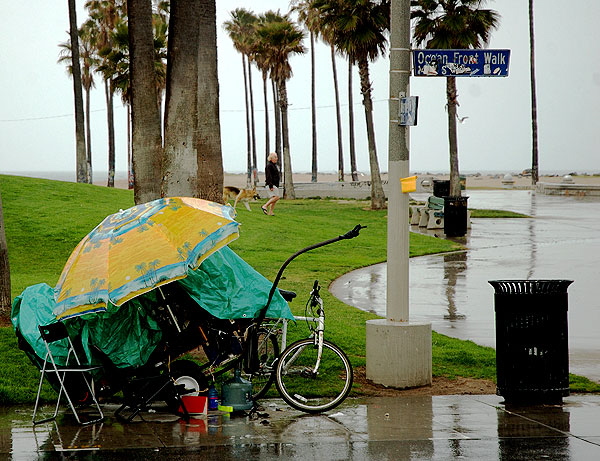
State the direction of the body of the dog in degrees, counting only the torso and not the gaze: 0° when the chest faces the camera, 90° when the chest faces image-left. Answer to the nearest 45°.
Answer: approximately 270°

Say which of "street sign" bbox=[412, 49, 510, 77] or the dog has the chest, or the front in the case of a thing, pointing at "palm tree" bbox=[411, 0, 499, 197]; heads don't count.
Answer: the dog

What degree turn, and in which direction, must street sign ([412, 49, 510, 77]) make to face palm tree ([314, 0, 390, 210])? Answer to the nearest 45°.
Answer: approximately 180°

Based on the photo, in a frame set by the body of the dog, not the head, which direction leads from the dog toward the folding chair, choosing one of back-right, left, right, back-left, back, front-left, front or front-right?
right

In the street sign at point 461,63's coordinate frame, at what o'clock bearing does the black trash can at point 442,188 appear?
The black trash can is roughly at 6 o'clock from the street sign.

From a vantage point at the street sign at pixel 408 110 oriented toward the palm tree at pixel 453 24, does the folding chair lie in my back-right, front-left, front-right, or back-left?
back-left

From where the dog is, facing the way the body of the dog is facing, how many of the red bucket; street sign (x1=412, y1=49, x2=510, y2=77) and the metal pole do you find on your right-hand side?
3

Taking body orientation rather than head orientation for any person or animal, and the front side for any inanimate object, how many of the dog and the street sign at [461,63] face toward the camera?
1

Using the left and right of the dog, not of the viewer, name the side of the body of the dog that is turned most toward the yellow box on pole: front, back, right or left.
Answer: right

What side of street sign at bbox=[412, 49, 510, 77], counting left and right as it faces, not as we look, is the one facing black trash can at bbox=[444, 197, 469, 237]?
back

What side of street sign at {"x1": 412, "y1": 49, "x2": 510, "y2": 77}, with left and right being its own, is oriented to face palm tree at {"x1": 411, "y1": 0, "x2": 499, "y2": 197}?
back

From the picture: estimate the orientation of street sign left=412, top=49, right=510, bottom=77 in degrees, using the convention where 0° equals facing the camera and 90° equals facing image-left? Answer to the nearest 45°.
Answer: approximately 0°

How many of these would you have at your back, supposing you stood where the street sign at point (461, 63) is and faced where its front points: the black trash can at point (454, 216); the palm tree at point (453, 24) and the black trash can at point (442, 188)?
3
